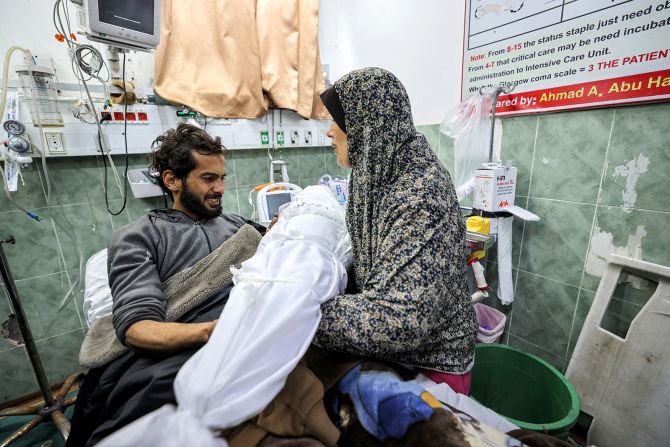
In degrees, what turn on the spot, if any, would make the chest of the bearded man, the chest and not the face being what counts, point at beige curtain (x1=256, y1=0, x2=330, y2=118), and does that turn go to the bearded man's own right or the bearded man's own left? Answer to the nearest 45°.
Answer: approximately 90° to the bearded man's own left

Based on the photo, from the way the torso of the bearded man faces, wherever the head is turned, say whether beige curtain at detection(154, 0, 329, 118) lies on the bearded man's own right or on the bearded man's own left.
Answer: on the bearded man's own left

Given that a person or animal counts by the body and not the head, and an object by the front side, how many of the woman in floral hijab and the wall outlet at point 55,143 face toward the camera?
1

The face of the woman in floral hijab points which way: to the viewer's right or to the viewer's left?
to the viewer's left

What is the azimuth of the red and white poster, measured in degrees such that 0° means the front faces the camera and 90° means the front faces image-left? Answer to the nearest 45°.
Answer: approximately 45°

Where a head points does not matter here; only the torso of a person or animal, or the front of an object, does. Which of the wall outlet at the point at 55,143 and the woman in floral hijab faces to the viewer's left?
the woman in floral hijab

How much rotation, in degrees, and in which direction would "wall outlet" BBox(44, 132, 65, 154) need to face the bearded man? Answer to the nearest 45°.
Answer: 0° — it already faces them

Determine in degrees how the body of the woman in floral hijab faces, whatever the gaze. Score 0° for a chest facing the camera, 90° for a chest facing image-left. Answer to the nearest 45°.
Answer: approximately 90°

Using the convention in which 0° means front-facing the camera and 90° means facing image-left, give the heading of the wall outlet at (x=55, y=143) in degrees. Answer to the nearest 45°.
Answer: approximately 0°
